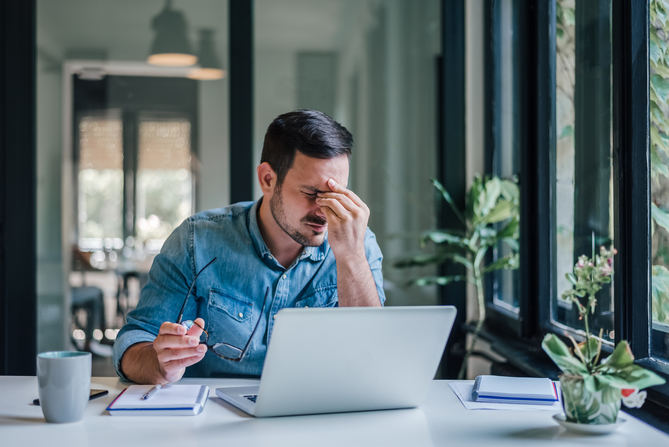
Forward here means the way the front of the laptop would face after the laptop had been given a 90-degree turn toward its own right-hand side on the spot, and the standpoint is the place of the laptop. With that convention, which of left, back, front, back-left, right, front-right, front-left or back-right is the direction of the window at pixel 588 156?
front

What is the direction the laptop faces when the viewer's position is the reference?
facing away from the viewer and to the left of the viewer

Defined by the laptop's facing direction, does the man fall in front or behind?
in front

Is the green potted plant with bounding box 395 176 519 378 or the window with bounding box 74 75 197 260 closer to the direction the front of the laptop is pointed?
the window

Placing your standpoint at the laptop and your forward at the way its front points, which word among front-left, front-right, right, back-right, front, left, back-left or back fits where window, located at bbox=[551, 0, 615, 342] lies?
right
